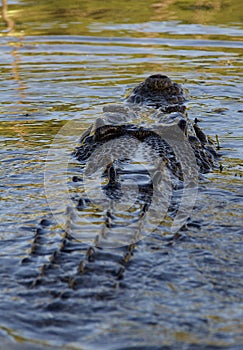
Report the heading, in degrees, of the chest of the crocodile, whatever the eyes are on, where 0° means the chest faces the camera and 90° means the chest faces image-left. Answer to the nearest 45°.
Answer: approximately 180°
